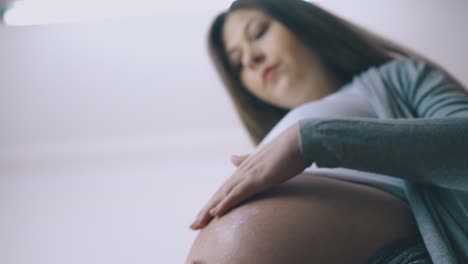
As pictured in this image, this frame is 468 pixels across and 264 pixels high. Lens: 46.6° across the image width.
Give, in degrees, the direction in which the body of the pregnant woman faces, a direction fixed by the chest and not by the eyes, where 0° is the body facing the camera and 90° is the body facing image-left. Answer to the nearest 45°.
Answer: approximately 45°

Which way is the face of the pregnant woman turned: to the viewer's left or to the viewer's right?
to the viewer's left
